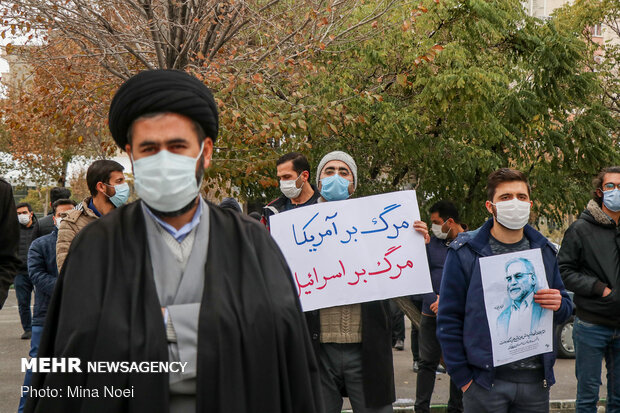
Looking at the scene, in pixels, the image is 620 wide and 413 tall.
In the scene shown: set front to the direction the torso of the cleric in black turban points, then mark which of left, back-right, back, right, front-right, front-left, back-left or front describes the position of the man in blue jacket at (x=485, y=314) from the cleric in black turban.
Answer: back-left

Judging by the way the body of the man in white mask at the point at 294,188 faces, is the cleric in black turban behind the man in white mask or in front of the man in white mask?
in front

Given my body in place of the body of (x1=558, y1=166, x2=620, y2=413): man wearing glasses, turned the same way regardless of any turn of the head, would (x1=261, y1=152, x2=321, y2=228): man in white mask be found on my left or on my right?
on my right

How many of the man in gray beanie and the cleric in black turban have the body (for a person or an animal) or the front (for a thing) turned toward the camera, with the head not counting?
2

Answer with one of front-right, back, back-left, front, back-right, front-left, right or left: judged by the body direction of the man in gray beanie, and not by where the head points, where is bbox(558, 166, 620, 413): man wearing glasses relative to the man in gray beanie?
back-left

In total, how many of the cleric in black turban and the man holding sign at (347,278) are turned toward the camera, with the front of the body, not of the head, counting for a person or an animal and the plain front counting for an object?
2
